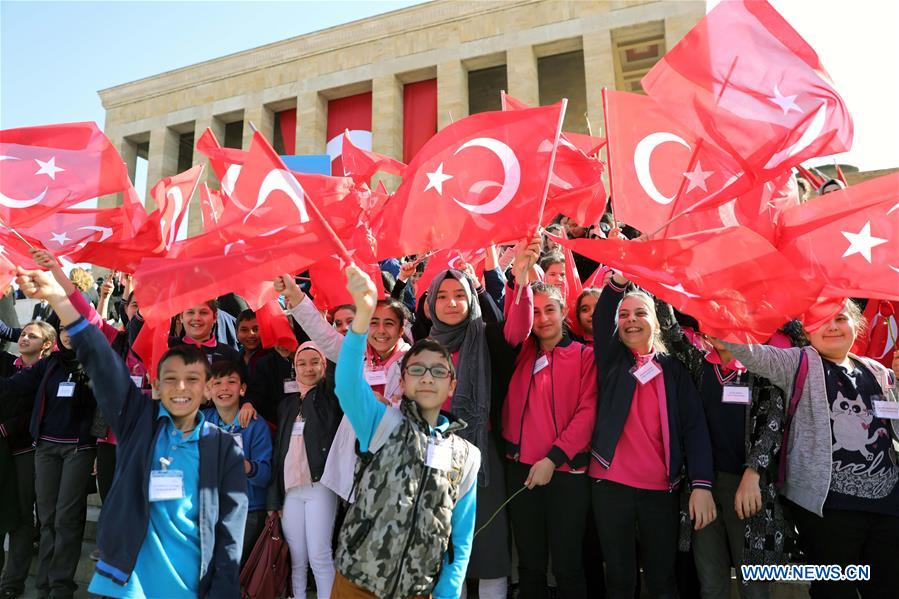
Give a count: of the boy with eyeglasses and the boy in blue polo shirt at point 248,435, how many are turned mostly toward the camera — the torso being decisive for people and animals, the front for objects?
2

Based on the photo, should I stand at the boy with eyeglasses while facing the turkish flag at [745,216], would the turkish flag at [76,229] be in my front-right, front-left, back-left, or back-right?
back-left

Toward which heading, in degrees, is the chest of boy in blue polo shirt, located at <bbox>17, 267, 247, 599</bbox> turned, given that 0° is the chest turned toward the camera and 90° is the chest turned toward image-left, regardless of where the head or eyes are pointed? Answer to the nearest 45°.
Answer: approximately 0°

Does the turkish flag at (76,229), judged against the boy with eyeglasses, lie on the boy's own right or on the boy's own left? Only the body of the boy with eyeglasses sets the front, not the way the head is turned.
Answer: on the boy's own right

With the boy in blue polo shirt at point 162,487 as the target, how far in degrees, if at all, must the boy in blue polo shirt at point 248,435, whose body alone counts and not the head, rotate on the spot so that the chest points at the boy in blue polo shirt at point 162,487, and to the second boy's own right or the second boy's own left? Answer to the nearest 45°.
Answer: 0° — they already face them

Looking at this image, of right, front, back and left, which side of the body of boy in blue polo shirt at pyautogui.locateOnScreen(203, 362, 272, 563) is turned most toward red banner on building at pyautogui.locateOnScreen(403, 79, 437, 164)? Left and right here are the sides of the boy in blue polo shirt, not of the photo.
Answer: back

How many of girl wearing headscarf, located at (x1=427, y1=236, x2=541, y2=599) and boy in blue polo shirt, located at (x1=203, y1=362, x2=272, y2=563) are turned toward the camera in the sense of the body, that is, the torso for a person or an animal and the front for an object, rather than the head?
2

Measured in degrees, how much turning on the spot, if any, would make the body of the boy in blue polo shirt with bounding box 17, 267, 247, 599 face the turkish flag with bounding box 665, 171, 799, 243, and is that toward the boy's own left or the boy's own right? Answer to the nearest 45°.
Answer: approximately 90° to the boy's own left
